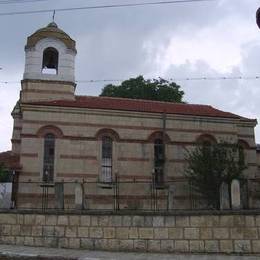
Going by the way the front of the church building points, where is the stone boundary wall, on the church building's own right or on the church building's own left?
on the church building's own left

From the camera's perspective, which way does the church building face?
to the viewer's left

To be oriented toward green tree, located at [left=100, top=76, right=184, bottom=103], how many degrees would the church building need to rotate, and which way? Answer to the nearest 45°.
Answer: approximately 90° to its right
